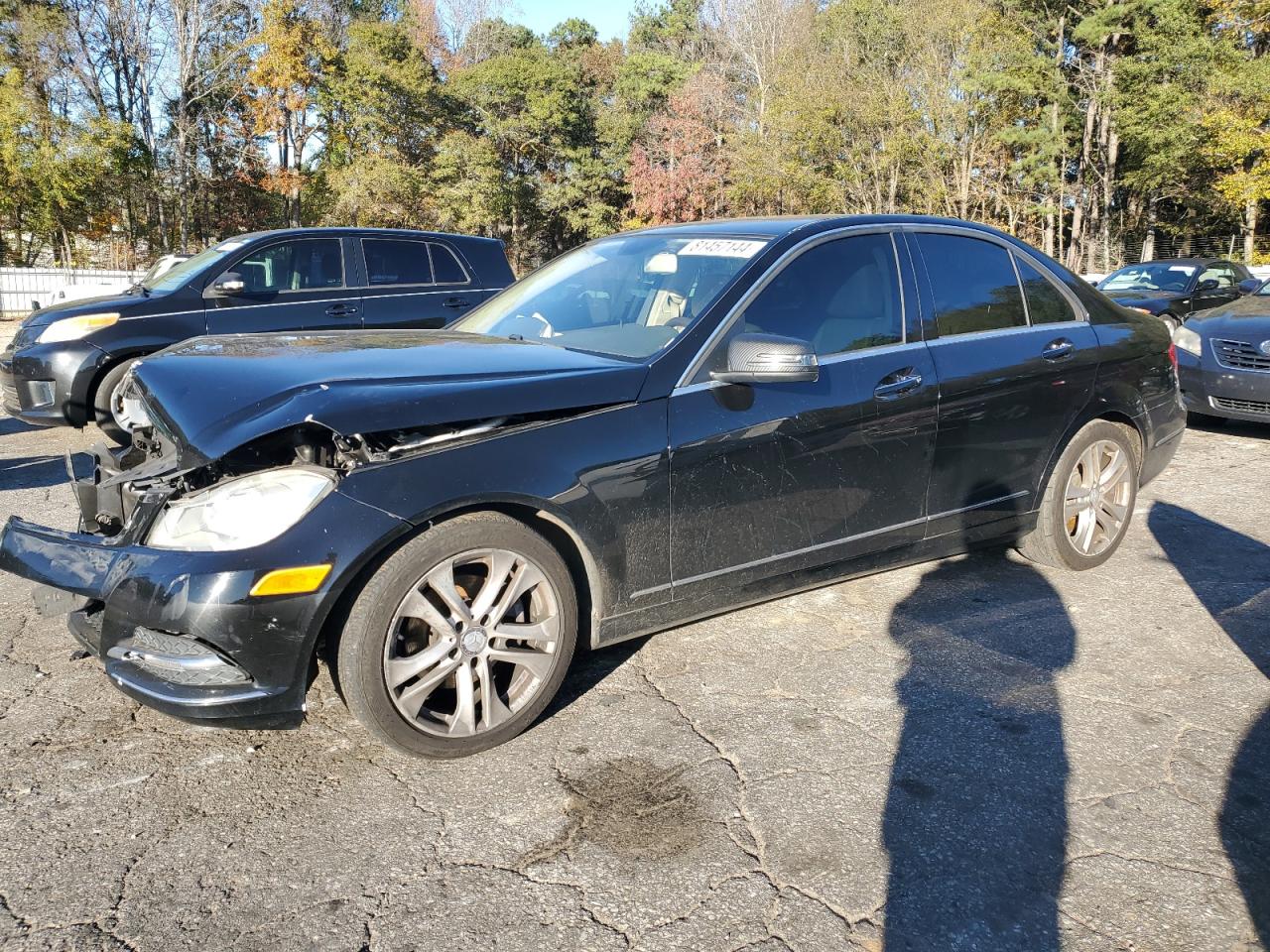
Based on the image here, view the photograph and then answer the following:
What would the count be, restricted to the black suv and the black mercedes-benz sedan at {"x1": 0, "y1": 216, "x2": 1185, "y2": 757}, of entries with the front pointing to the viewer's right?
0

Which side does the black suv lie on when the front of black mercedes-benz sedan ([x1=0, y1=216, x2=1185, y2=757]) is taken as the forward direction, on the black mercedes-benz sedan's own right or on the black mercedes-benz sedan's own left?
on the black mercedes-benz sedan's own right

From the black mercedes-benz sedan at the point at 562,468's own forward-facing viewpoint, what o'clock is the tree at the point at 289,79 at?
The tree is roughly at 4 o'clock from the black mercedes-benz sedan.

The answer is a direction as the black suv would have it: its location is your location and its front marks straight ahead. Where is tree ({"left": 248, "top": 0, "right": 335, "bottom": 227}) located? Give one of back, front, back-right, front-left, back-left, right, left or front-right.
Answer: back-right

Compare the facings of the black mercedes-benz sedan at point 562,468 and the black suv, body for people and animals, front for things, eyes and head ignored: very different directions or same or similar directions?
same or similar directions

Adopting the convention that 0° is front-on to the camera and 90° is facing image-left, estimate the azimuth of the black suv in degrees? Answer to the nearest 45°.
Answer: approximately 45°
